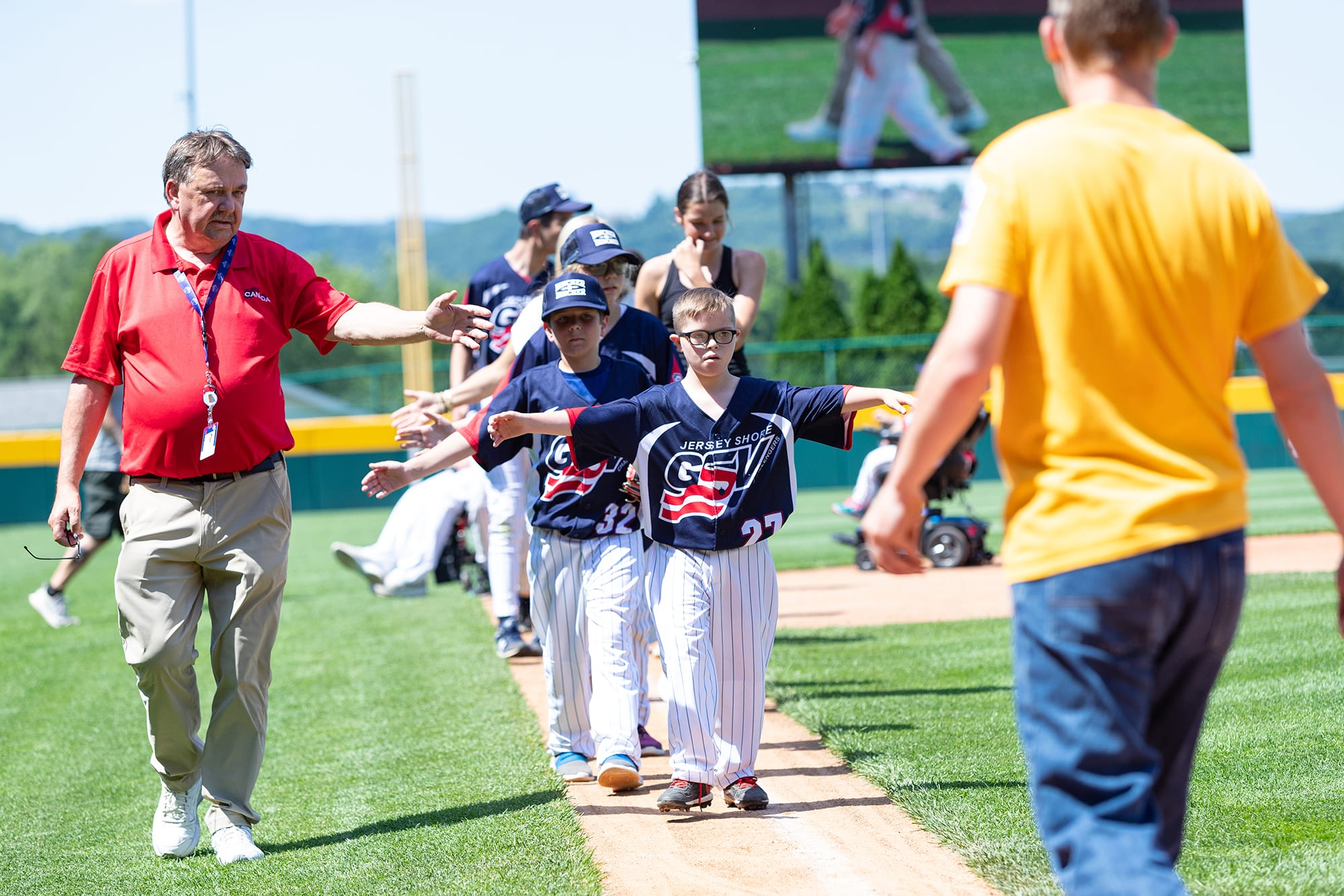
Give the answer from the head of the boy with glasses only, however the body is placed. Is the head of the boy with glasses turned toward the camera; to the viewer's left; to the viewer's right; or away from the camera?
toward the camera

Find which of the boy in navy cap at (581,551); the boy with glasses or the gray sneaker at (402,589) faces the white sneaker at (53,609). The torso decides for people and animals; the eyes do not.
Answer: the gray sneaker at (402,589)

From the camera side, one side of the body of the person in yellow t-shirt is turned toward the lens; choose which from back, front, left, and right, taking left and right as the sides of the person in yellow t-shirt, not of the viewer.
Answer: back

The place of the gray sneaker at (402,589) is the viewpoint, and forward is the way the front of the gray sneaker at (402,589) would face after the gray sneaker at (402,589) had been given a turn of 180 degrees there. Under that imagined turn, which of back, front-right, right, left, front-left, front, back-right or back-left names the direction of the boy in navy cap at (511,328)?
right

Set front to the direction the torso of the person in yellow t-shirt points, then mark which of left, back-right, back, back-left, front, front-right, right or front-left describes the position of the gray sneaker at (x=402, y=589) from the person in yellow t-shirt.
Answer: front-left

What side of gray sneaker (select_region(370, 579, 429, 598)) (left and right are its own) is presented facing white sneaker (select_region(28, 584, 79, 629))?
front

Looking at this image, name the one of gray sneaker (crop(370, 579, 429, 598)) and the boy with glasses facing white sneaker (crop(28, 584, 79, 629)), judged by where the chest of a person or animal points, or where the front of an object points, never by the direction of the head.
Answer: gray sneaker (crop(370, 579, 429, 598))

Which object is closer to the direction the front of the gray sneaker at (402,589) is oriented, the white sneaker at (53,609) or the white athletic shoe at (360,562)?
the white sneaker

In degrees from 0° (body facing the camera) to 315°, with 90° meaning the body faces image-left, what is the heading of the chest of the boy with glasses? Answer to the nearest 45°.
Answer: approximately 0°

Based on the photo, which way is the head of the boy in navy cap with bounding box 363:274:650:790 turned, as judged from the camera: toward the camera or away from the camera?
toward the camera

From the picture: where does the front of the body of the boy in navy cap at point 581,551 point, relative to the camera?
toward the camera

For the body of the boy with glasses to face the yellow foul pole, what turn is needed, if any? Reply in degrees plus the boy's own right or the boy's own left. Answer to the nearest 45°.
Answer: approximately 180°

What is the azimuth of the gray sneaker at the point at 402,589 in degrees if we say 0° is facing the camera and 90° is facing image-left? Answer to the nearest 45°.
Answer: approximately 90°
